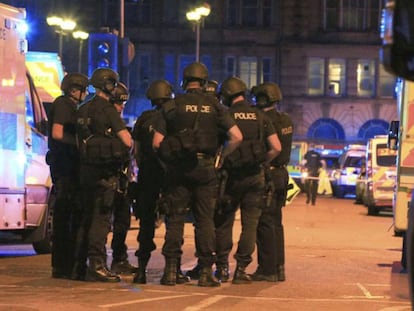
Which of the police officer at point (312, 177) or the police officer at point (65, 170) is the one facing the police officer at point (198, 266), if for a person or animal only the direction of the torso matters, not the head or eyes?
the police officer at point (65, 170)

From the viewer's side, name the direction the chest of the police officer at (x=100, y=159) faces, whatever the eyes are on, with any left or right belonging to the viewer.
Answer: facing away from the viewer and to the right of the viewer

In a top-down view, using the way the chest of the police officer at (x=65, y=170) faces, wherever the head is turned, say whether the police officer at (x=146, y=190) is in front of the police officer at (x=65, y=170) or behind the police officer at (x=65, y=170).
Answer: in front

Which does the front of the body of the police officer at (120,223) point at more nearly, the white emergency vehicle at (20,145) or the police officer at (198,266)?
the police officer

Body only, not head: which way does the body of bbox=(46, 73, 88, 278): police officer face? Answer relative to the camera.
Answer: to the viewer's right

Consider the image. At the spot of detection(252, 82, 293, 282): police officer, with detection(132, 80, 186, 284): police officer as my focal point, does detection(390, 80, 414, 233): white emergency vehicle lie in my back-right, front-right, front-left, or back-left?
back-right

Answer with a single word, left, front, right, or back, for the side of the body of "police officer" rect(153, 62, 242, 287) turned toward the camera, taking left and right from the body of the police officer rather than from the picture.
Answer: back

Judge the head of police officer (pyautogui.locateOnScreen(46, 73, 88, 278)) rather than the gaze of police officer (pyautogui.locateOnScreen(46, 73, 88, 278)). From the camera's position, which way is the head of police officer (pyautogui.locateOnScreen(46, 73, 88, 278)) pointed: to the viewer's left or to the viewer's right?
to the viewer's right

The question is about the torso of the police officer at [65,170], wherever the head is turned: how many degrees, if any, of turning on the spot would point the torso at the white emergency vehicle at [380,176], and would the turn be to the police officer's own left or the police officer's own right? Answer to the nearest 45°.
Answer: approximately 45° to the police officer's own left

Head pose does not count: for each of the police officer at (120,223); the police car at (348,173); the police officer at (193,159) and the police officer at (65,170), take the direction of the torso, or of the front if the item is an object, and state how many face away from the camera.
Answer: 1

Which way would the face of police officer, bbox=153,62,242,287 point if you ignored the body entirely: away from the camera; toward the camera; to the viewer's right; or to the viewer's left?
away from the camera

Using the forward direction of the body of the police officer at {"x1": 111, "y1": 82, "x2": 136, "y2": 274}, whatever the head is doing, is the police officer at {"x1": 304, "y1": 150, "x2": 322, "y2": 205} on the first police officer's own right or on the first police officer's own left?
on the first police officer's own left

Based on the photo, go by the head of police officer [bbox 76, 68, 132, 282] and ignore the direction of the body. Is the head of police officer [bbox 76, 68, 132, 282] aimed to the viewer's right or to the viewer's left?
to the viewer's right
